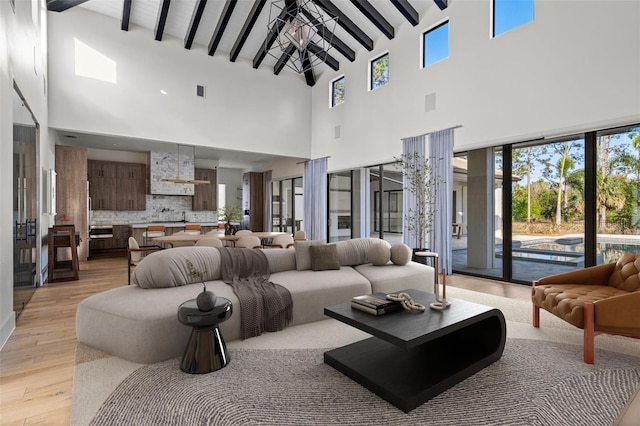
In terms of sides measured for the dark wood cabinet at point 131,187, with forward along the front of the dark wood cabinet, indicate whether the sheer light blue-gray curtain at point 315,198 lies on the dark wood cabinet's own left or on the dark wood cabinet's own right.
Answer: on the dark wood cabinet's own left

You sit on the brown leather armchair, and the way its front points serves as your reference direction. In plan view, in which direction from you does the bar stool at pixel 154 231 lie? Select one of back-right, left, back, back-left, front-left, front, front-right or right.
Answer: front-right

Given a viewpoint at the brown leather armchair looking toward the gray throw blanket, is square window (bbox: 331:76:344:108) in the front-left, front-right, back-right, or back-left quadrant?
front-right

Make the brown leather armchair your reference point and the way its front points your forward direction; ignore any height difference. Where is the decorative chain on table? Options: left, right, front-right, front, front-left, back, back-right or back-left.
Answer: front

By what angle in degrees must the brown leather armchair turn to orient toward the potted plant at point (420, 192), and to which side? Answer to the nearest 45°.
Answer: approximately 90° to its right

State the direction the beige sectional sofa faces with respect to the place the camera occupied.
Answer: facing the viewer and to the right of the viewer

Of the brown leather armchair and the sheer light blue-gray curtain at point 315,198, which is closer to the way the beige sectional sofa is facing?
the brown leather armchair

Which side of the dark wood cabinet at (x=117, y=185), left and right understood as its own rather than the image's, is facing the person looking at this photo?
front

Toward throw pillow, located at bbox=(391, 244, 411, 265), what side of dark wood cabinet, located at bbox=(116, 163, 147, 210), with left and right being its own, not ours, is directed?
front

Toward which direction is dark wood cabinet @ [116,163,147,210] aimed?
toward the camera

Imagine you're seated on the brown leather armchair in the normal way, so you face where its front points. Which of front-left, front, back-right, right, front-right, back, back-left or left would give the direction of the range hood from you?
front-right

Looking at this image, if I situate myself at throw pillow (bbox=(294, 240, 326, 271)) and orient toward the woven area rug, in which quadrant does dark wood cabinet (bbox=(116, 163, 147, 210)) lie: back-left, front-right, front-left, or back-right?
back-right

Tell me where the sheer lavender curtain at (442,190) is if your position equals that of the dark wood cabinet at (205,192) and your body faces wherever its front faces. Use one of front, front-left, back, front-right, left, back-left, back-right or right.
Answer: front-left

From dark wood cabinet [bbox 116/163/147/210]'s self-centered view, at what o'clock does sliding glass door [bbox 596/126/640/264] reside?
The sliding glass door is roughly at 11 o'clock from the dark wood cabinet.

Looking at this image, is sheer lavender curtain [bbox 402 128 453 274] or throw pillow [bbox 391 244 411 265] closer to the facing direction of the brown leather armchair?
the throw pillow

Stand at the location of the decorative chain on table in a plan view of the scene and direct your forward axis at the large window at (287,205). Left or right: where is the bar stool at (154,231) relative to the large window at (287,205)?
left

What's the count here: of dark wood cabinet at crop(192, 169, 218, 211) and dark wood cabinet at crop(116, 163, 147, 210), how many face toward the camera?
2
